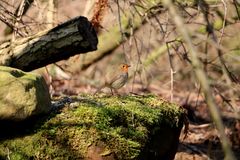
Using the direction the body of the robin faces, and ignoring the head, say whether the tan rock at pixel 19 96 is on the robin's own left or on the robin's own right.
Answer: on the robin's own right

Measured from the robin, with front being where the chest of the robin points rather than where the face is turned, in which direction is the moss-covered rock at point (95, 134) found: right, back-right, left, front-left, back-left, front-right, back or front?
right

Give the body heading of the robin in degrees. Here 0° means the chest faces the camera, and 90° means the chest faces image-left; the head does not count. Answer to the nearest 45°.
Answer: approximately 270°
